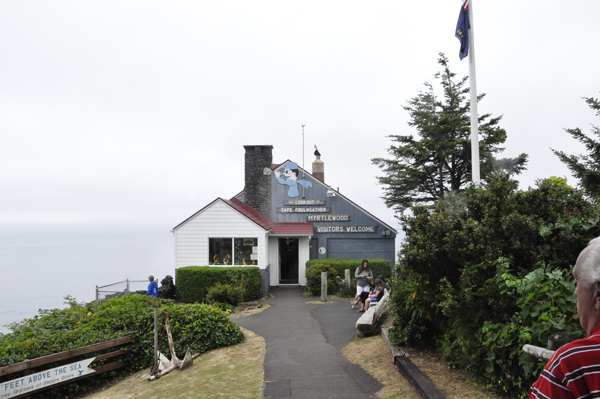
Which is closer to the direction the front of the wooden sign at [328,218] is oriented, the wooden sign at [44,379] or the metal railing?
the wooden sign

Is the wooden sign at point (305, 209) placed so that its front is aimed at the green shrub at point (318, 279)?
yes

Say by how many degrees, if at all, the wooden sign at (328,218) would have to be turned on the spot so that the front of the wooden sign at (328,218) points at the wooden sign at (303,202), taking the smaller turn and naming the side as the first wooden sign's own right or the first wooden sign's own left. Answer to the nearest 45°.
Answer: approximately 90° to the first wooden sign's own right

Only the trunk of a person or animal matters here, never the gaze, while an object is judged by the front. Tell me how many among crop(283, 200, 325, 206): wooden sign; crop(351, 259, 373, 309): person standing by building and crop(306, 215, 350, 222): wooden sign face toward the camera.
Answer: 3

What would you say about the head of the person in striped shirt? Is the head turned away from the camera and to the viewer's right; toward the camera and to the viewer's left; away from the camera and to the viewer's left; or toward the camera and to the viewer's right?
away from the camera and to the viewer's left

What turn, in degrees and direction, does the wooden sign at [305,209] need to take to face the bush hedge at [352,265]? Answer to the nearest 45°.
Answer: approximately 45° to its left

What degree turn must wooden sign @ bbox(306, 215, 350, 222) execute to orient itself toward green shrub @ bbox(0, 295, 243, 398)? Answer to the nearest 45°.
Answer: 0° — it already faces it

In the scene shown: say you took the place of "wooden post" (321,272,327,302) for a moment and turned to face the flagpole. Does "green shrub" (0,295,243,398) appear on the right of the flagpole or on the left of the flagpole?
right

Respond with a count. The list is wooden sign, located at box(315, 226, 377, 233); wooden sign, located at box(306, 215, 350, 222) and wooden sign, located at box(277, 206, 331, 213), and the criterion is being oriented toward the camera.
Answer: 3

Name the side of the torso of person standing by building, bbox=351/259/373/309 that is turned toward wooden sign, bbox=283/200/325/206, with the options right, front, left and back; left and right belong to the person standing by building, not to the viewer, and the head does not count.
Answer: back

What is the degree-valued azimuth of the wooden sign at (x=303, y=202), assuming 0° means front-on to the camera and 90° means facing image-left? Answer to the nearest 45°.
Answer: approximately 0°
